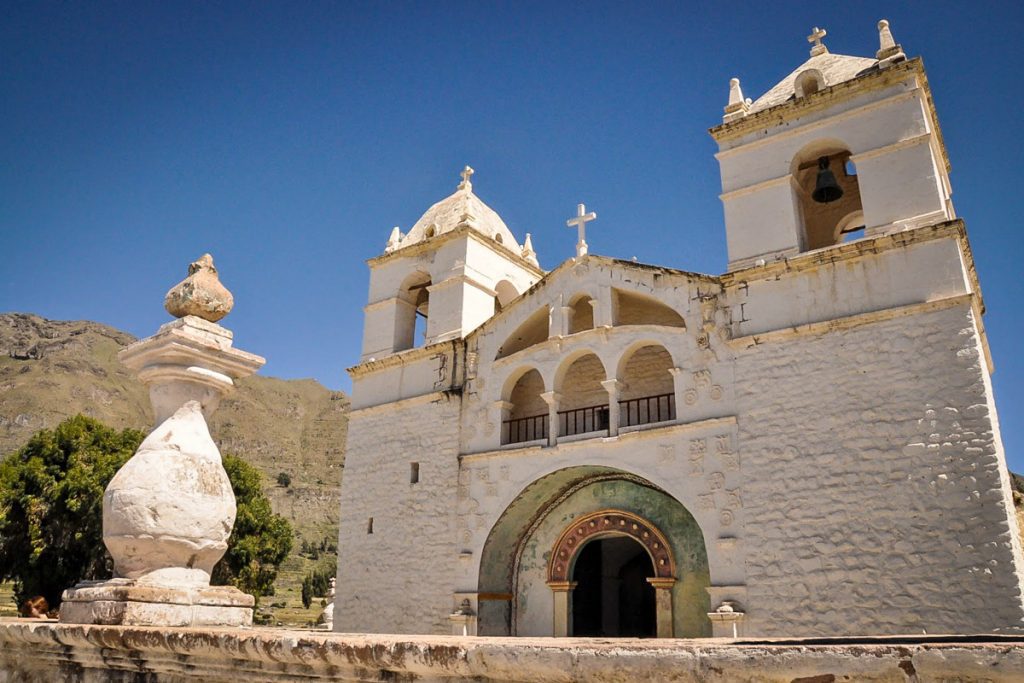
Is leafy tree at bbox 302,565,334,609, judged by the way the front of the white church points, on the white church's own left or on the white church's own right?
on the white church's own right

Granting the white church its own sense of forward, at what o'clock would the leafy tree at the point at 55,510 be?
The leafy tree is roughly at 2 o'clock from the white church.

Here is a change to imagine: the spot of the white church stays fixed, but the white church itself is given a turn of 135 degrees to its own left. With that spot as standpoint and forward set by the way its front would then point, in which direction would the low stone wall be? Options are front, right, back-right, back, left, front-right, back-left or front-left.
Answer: right

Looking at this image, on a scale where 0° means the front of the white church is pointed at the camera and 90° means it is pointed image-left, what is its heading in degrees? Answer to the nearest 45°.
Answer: approximately 45°

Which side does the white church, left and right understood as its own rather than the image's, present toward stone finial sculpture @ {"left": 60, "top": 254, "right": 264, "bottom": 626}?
front

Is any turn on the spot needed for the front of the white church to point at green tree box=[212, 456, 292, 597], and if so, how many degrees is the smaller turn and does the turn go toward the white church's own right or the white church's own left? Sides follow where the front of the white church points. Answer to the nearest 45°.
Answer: approximately 90° to the white church's own right
